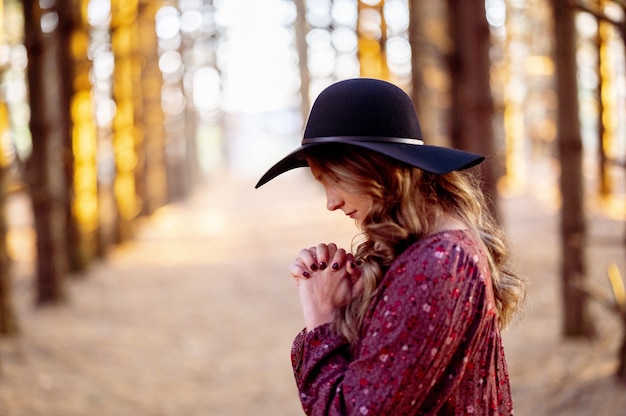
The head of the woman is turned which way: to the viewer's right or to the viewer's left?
to the viewer's left

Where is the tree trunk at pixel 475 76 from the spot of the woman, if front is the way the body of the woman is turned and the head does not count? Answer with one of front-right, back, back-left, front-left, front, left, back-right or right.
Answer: right

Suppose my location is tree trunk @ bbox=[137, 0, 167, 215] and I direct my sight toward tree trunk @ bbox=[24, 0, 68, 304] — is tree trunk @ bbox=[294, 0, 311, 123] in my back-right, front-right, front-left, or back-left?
back-left

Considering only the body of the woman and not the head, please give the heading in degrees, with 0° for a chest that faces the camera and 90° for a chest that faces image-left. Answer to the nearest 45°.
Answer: approximately 90°

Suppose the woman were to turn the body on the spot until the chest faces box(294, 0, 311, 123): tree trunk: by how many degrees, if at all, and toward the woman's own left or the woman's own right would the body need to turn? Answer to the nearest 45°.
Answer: approximately 90° to the woman's own right

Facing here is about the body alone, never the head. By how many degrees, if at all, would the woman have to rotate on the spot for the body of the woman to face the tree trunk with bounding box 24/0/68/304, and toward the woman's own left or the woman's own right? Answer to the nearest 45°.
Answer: approximately 45° to the woman's own right
